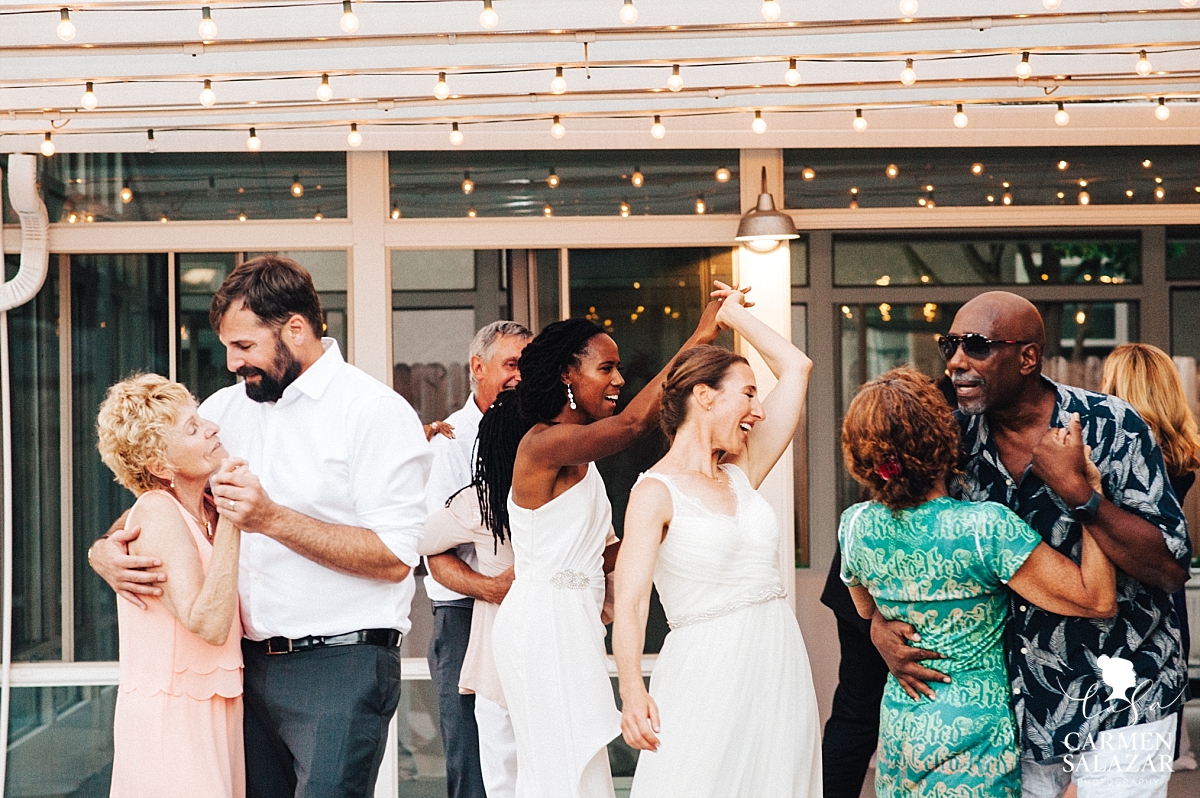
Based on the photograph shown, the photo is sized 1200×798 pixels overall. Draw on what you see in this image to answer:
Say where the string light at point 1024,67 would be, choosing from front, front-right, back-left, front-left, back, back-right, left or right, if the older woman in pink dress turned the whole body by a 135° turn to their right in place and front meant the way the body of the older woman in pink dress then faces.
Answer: back-left

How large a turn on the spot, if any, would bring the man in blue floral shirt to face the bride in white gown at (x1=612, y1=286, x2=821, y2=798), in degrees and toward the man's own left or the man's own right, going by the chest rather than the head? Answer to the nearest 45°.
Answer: approximately 45° to the man's own right

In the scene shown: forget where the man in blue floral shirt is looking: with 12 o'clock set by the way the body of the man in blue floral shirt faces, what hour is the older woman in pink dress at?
The older woman in pink dress is roughly at 1 o'clock from the man in blue floral shirt.

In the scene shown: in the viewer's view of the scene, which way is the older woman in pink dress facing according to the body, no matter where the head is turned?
to the viewer's right

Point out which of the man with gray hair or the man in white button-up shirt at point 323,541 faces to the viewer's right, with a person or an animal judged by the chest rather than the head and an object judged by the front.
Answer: the man with gray hair

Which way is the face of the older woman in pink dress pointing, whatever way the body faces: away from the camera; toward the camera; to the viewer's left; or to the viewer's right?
to the viewer's right

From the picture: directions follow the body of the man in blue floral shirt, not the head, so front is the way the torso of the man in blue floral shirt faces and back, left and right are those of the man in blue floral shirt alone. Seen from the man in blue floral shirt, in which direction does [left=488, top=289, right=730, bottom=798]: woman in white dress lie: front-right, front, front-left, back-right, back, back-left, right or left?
front-right

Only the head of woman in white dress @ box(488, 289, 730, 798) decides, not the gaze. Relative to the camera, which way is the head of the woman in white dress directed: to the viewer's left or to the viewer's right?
to the viewer's right

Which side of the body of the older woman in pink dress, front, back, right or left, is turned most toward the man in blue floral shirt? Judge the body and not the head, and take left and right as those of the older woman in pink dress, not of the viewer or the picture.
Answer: front

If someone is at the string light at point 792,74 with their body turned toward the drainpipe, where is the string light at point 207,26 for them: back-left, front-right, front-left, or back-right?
front-left

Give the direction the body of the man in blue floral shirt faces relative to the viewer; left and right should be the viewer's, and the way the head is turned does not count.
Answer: facing the viewer and to the left of the viewer

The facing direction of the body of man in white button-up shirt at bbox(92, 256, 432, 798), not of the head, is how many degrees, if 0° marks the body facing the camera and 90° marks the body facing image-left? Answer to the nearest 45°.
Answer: approximately 45°
